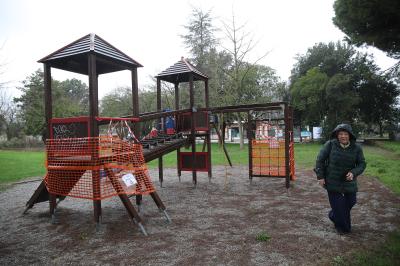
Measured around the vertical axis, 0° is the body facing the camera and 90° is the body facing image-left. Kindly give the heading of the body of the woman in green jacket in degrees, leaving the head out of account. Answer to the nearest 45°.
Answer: approximately 0°

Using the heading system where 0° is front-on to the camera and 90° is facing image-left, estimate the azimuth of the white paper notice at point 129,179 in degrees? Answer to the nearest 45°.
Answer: approximately 0°

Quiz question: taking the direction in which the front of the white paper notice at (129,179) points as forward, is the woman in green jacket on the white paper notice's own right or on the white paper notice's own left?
on the white paper notice's own left

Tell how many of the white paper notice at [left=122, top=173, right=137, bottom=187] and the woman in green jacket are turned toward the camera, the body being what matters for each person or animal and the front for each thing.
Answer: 2

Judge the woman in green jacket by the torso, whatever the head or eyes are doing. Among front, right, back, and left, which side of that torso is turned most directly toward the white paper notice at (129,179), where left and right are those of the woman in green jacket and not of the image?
right
